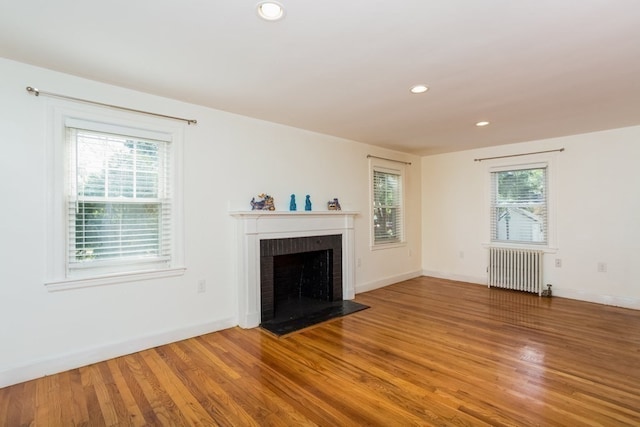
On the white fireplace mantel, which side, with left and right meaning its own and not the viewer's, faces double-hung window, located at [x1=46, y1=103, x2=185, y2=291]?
right

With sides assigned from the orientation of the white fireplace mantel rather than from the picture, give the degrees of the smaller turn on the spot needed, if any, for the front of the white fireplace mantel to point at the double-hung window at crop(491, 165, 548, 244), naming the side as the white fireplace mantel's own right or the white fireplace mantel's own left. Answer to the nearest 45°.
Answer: approximately 45° to the white fireplace mantel's own left

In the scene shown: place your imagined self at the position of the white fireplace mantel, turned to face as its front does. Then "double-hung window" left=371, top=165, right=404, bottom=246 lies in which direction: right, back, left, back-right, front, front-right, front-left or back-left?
left

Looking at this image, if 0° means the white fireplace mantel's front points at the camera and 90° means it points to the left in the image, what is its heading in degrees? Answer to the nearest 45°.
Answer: approximately 315°

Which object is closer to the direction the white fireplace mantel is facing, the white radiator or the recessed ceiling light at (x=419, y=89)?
the recessed ceiling light

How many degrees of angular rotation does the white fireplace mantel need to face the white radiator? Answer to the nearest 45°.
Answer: approximately 45° to its left

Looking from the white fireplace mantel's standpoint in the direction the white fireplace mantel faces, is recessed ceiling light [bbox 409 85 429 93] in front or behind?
in front

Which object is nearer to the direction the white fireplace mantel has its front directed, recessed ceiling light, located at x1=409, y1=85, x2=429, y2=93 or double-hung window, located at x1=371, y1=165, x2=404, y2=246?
the recessed ceiling light
